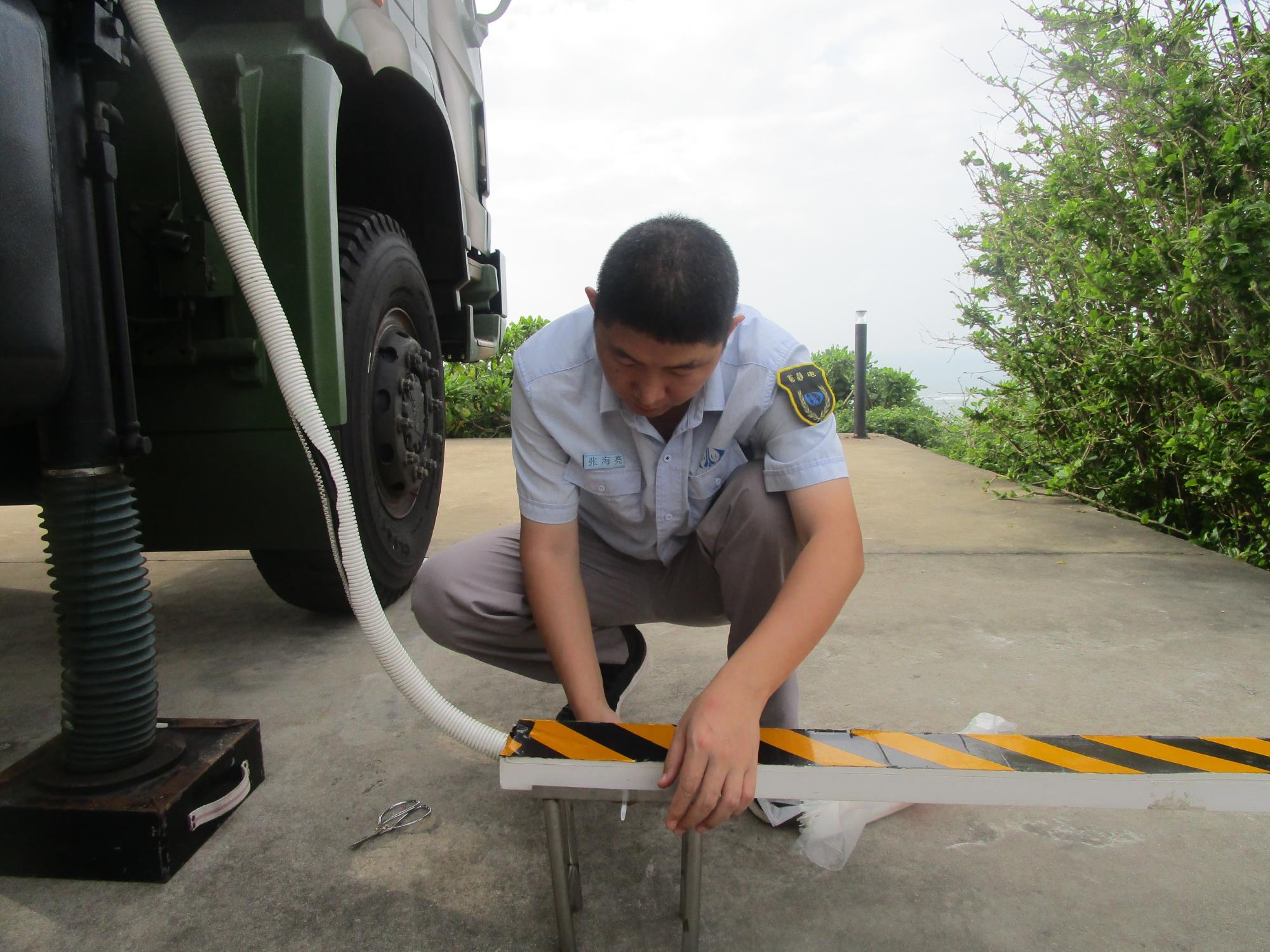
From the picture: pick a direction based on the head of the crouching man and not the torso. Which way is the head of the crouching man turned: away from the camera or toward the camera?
toward the camera

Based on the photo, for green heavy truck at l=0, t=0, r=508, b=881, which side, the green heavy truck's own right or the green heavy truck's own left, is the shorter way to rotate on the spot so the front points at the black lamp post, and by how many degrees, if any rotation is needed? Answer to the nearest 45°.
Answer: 0° — it already faces it

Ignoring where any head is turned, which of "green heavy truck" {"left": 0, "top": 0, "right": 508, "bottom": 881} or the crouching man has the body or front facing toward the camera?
the crouching man

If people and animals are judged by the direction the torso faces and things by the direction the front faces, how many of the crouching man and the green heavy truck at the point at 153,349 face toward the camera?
1

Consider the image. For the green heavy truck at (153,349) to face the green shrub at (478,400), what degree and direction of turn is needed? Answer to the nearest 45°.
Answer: approximately 45° to its left

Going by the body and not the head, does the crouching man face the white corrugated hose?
no

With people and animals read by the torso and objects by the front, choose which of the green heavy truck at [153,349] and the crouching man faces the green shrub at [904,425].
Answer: the green heavy truck

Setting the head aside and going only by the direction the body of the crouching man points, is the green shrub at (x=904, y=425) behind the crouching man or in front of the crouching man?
behind

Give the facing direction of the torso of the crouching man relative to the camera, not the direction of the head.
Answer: toward the camera

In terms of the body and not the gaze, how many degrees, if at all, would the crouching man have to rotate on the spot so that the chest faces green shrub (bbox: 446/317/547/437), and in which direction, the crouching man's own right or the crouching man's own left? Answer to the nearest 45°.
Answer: approximately 180°

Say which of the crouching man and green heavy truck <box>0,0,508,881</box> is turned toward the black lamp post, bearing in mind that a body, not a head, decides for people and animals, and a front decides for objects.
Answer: the green heavy truck

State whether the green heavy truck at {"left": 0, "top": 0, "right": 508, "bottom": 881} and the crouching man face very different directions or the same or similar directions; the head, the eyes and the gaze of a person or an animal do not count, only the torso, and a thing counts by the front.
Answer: very different directions

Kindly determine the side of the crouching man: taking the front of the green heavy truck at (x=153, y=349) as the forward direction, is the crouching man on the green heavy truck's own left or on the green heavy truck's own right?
on the green heavy truck's own right

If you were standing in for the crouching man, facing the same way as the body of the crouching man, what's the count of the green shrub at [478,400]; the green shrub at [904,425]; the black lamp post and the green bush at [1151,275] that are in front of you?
0

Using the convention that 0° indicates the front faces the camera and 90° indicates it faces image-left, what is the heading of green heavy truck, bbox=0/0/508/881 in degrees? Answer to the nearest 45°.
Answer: approximately 225°

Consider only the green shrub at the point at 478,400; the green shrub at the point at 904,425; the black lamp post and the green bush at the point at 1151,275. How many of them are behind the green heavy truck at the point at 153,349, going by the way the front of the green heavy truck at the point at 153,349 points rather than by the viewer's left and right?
0

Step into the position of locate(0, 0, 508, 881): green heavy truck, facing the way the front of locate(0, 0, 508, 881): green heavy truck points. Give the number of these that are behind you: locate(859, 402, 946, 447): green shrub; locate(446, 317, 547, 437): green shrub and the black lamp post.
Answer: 0

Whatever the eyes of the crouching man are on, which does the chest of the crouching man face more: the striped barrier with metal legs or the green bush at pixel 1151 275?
the striped barrier with metal legs

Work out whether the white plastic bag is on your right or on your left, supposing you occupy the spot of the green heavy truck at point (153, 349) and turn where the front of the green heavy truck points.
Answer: on your right
